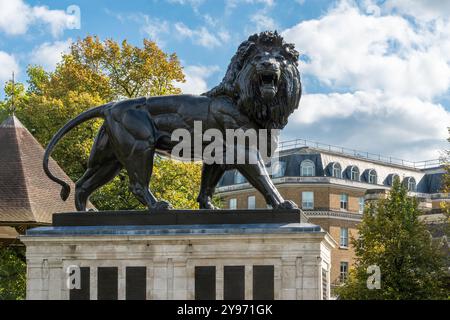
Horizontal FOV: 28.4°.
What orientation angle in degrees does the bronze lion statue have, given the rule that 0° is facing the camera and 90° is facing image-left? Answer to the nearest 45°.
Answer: approximately 270°

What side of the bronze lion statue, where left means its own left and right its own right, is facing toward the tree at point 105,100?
left

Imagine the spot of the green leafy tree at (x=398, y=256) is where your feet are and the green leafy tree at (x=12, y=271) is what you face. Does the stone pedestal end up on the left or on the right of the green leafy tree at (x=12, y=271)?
left

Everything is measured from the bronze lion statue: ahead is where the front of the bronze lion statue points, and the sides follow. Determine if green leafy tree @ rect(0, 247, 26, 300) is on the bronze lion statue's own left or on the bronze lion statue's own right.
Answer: on the bronze lion statue's own left

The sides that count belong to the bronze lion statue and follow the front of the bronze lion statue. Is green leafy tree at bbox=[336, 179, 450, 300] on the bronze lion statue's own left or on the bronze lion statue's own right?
on the bronze lion statue's own left
